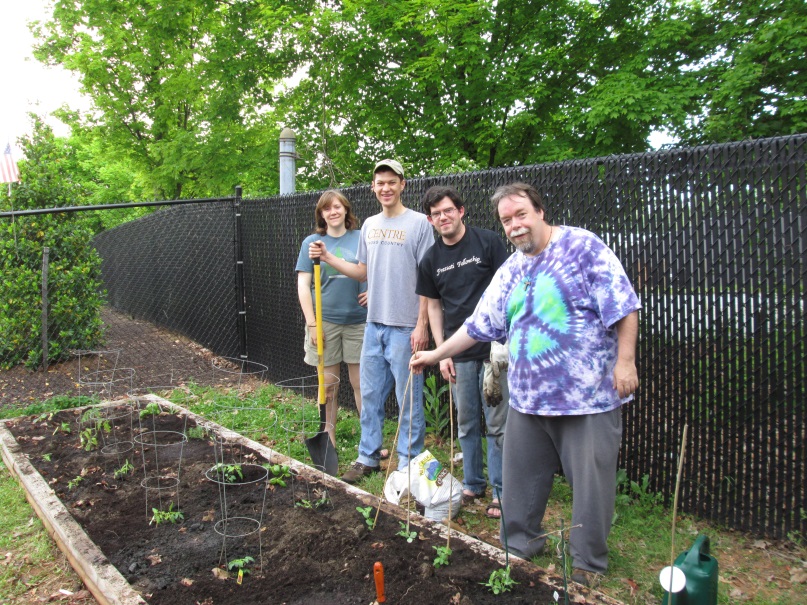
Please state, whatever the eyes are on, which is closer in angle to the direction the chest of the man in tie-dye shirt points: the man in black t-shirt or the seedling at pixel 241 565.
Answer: the seedling

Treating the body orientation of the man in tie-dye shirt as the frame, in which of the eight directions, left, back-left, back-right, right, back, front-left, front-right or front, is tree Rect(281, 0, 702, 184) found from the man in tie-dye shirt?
back-right

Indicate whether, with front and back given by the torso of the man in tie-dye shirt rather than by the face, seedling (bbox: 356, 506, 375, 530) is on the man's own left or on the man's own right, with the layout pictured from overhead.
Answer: on the man's own right

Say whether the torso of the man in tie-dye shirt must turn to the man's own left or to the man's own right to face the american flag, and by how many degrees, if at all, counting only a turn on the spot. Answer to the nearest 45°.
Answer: approximately 90° to the man's own right

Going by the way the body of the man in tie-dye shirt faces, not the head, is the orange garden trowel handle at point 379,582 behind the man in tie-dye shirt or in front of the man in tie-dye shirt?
in front

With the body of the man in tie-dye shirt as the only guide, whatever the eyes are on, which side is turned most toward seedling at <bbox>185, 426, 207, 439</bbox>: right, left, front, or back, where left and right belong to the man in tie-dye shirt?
right

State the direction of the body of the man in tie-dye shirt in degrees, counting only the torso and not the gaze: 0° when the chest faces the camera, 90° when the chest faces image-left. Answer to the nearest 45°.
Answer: approximately 45°

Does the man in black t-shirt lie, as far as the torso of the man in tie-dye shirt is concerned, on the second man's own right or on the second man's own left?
on the second man's own right

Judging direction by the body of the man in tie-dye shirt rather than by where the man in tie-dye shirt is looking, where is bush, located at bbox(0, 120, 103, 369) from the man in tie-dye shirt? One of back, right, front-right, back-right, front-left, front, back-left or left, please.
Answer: right

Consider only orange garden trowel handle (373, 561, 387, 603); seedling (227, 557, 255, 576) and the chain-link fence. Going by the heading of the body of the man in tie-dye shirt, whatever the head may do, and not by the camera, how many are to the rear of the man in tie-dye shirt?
1
